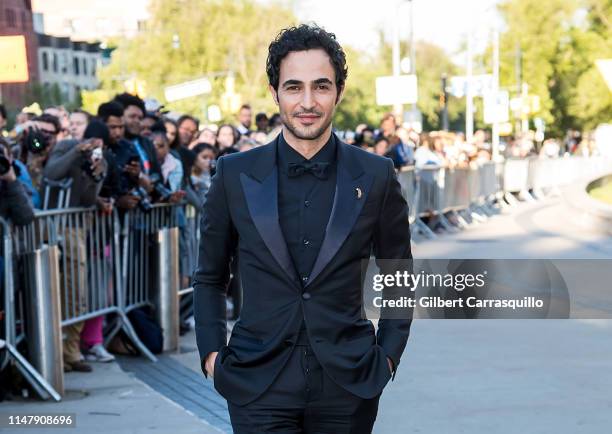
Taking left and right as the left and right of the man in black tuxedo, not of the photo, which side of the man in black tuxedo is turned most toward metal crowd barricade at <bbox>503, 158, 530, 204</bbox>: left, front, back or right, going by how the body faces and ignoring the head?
back

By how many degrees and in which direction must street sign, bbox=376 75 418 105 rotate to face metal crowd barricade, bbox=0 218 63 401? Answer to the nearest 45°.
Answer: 0° — it already faces it

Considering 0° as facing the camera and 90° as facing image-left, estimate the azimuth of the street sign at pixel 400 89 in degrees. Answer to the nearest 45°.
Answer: approximately 0°

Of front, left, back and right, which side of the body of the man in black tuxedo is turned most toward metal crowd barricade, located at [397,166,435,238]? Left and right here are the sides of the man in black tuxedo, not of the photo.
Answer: back

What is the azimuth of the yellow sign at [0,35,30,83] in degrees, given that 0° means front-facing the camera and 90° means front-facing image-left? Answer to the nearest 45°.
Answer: approximately 0°
